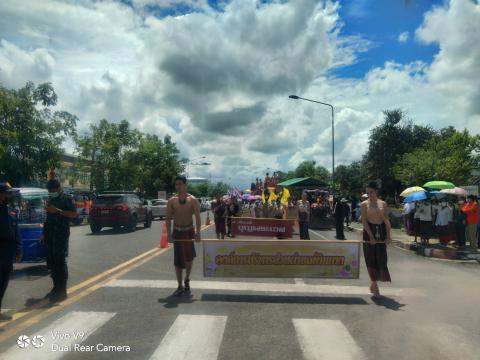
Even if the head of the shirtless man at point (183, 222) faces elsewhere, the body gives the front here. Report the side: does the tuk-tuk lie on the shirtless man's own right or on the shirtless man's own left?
on the shirtless man's own right

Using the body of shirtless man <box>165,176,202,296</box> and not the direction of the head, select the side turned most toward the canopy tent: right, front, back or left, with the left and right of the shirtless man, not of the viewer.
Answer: back

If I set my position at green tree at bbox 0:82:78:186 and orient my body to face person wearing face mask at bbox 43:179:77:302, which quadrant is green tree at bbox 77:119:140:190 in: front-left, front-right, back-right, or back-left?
back-left

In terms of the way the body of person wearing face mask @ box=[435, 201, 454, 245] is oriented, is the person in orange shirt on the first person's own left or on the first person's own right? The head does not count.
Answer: on the first person's own left
